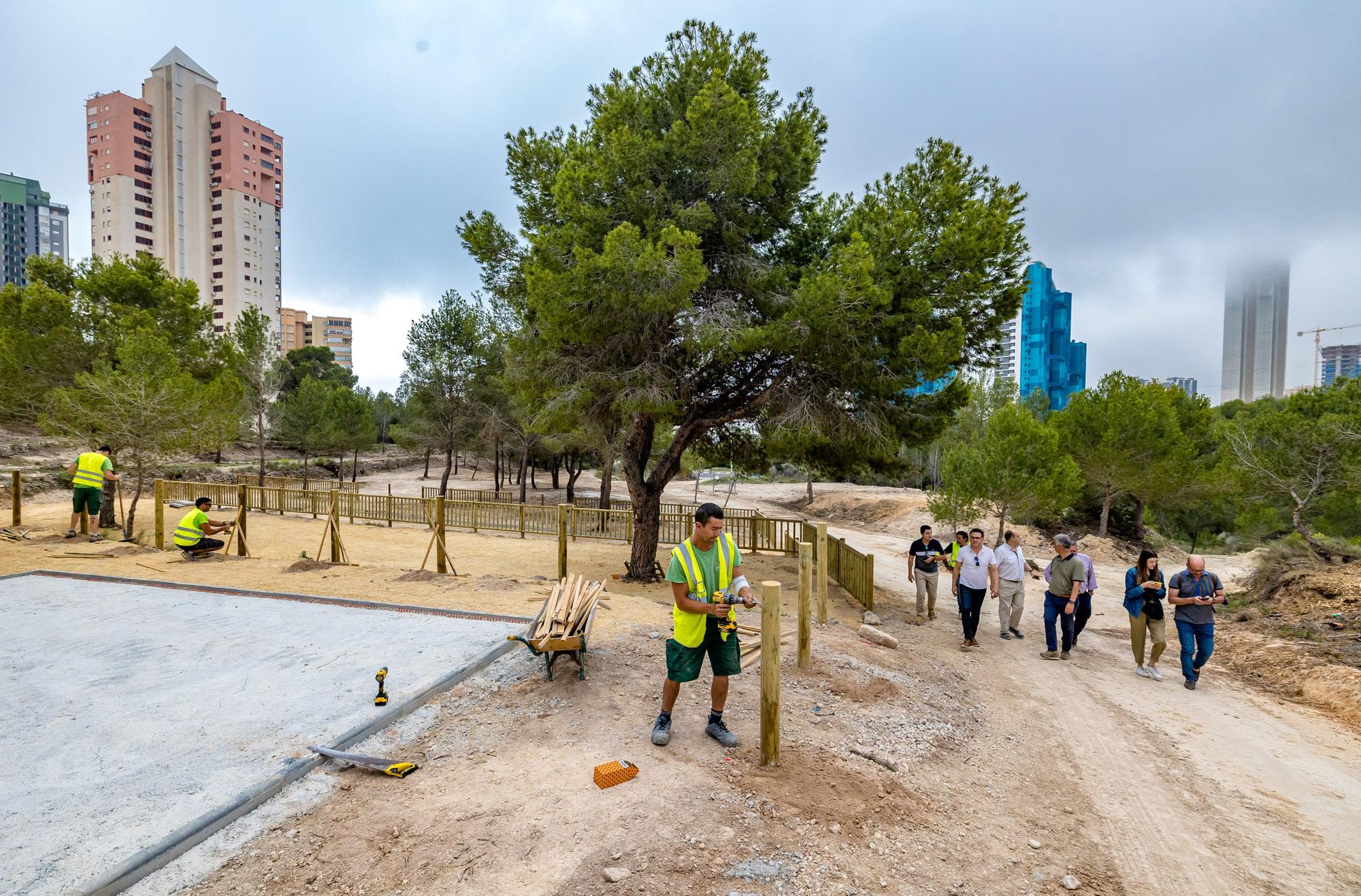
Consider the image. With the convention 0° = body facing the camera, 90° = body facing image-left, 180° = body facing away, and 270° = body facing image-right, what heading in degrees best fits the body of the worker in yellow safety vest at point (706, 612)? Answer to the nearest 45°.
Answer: approximately 315°

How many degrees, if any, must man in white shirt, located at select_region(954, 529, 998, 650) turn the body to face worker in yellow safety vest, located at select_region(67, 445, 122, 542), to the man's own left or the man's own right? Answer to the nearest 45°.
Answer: approximately 90° to the man's own right

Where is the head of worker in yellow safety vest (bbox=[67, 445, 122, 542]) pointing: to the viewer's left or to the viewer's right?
to the viewer's right

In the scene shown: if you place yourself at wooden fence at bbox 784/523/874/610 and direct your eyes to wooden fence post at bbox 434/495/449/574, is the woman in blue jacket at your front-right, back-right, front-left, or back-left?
back-left

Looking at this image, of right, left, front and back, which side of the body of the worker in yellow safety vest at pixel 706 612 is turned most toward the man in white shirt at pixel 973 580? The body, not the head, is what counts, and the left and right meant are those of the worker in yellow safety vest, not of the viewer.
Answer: left

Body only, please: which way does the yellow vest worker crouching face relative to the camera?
to the viewer's right

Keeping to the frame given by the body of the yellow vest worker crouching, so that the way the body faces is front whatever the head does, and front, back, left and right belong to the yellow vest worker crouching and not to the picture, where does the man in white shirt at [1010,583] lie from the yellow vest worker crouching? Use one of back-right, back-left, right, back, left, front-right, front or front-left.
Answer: front-right

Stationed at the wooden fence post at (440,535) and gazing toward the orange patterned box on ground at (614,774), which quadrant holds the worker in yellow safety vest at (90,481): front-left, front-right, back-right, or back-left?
back-right

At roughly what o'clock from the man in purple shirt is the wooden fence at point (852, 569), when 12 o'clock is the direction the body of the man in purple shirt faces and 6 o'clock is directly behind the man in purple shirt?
The wooden fence is roughly at 4 o'clock from the man in purple shirt.

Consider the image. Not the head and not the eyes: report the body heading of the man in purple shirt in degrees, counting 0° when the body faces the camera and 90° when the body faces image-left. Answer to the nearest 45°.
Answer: approximately 0°

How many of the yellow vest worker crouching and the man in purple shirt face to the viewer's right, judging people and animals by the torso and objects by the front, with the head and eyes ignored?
1

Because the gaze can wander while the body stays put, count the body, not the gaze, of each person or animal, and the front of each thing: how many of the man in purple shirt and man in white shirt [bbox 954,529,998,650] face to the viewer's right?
0
